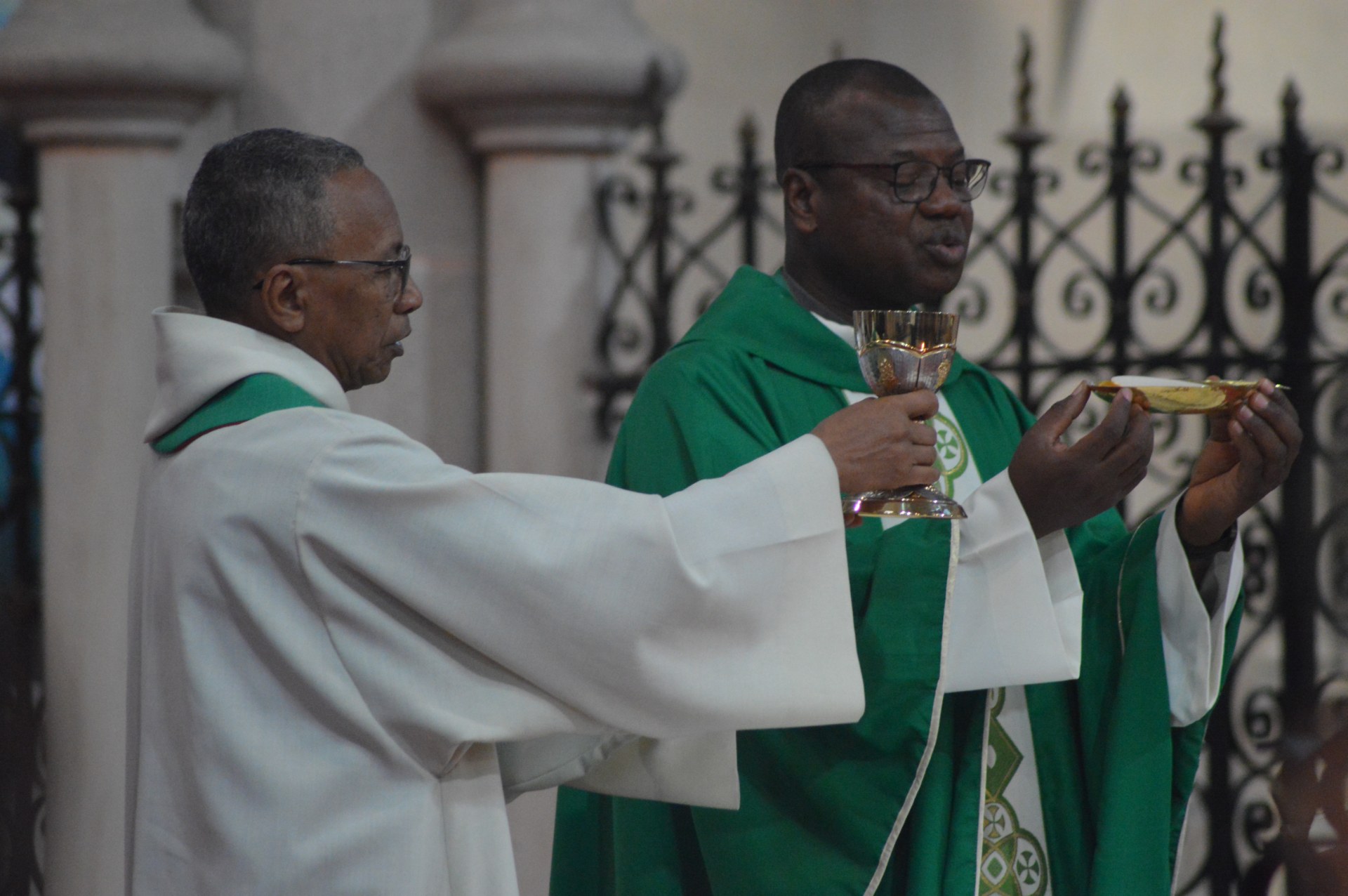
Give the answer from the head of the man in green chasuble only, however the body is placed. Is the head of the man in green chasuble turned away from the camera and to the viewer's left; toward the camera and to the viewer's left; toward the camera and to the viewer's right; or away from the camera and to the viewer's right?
toward the camera and to the viewer's right

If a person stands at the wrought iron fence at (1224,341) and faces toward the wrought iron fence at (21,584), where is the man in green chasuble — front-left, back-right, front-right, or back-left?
front-left

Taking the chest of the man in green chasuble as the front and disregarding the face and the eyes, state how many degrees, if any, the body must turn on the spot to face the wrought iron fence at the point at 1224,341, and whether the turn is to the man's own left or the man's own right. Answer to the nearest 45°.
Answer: approximately 90° to the man's own left

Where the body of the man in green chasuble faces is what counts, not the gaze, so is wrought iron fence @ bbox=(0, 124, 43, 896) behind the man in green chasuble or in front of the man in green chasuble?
behind

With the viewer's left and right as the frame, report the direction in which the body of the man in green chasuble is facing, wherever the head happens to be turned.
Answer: facing the viewer and to the right of the viewer
